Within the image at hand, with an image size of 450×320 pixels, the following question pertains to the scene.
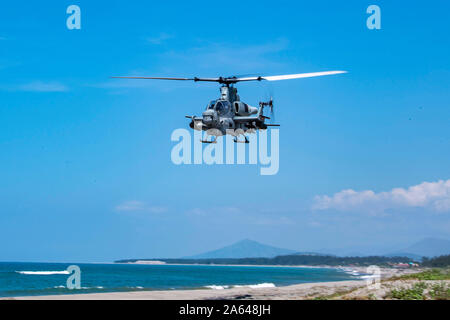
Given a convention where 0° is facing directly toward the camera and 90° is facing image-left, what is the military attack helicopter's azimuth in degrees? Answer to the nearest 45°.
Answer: approximately 45°
